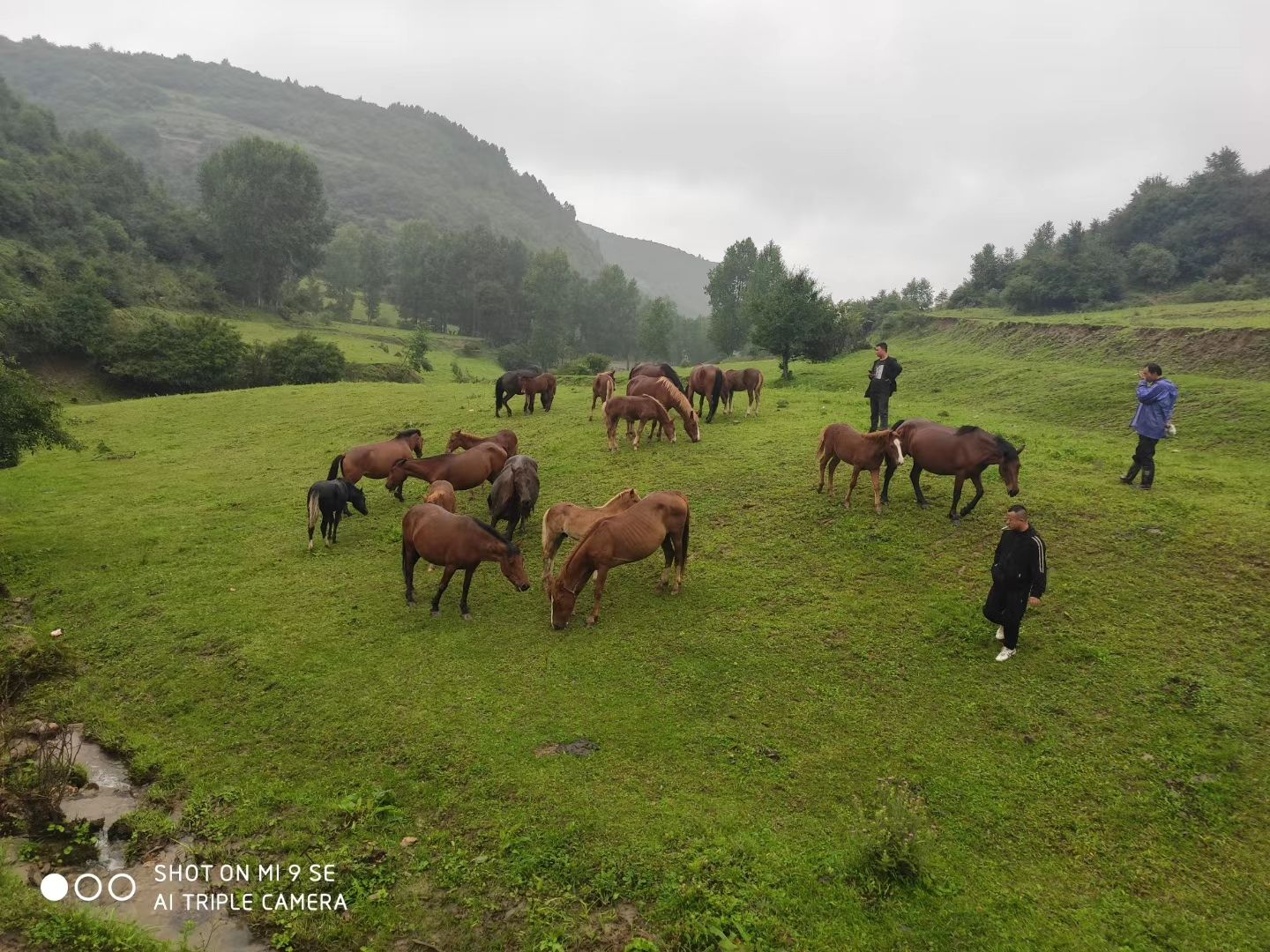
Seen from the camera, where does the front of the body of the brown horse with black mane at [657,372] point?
to the viewer's right

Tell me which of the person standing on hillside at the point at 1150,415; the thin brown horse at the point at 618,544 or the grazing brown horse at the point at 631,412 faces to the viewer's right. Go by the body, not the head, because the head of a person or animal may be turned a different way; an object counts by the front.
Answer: the grazing brown horse

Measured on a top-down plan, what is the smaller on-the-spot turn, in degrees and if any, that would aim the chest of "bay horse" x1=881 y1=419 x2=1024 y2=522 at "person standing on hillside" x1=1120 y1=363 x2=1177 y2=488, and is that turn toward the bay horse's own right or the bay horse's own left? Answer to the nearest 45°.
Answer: approximately 45° to the bay horse's own left

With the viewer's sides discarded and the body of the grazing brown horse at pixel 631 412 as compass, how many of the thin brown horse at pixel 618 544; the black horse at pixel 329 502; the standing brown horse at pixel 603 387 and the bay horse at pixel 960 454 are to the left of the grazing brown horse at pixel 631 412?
1

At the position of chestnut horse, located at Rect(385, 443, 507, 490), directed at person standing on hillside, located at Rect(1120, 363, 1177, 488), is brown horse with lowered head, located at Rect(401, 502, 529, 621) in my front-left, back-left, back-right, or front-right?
front-right

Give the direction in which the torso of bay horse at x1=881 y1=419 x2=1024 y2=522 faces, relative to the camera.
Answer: to the viewer's right

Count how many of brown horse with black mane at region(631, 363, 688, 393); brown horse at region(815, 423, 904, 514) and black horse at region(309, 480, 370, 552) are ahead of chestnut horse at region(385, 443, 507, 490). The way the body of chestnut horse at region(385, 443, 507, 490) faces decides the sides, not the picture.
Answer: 1

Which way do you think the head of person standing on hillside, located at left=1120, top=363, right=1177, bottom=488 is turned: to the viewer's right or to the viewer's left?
to the viewer's left

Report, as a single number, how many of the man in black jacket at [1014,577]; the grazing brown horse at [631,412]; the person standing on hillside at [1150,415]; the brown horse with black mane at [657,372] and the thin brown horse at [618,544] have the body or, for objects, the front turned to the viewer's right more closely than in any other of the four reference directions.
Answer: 2

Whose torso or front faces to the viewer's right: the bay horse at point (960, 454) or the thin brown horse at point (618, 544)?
the bay horse

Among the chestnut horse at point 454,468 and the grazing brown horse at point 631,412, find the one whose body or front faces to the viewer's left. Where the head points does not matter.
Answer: the chestnut horse

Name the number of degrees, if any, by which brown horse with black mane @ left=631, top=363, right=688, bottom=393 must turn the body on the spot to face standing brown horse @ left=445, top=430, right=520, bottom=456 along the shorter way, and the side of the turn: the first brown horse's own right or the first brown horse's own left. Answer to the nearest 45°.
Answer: approximately 135° to the first brown horse's own right

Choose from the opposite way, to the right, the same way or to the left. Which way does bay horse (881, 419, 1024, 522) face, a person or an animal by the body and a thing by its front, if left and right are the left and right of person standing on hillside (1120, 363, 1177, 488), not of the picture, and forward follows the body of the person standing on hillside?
the opposite way

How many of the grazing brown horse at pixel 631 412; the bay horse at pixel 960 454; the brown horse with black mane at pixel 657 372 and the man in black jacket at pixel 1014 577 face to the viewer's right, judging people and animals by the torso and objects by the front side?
3

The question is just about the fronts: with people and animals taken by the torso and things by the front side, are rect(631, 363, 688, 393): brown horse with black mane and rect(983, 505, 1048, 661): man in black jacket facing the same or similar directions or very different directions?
very different directions

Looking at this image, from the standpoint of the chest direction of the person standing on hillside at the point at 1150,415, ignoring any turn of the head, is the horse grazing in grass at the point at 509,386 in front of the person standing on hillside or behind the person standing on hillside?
in front

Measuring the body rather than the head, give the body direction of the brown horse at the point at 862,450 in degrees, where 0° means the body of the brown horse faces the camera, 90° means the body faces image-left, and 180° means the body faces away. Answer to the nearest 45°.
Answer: approximately 315°
